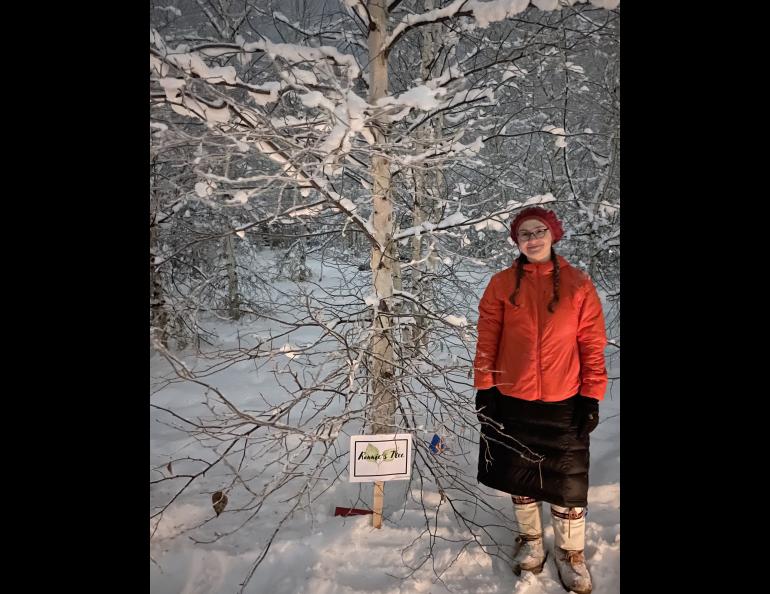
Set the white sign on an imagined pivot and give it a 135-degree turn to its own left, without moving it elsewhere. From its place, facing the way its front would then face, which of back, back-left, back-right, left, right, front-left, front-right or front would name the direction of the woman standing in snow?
front-right

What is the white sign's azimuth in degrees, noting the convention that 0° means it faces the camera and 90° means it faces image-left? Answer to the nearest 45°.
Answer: approximately 0°

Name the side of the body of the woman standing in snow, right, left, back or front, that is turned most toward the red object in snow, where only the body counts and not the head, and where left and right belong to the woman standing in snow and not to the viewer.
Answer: right

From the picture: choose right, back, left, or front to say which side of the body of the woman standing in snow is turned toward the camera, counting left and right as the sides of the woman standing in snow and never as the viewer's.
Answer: front
